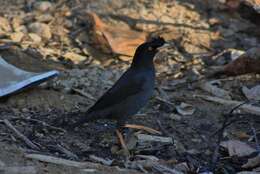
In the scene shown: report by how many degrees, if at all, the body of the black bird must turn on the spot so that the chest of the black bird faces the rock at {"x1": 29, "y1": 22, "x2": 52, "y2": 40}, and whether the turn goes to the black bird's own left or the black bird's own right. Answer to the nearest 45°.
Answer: approximately 135° to the black bird's own left

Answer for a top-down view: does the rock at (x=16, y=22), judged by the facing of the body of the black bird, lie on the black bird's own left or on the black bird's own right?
on the black bird's own left

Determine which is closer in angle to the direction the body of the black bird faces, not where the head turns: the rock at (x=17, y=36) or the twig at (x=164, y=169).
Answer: the twig

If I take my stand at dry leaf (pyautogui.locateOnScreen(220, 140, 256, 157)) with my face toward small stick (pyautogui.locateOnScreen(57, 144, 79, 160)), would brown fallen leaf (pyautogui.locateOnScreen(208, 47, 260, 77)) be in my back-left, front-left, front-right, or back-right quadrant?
back-right

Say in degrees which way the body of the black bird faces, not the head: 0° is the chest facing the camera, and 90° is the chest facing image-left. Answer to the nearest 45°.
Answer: approximately 270°

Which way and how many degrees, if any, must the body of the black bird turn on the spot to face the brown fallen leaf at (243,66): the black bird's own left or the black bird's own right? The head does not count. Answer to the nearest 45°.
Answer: approximately 45° to the black bird's own left

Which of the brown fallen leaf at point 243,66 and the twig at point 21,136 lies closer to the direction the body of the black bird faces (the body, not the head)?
the brown fallen leaf

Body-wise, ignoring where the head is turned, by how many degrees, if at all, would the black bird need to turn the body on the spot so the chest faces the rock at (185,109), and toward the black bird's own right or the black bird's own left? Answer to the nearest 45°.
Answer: approximately 45° to the black bird's own left

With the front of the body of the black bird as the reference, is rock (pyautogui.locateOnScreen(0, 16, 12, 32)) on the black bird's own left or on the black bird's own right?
on the black bird's own left

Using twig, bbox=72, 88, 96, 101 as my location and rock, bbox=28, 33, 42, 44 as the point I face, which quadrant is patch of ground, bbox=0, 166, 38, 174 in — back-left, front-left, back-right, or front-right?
back-left

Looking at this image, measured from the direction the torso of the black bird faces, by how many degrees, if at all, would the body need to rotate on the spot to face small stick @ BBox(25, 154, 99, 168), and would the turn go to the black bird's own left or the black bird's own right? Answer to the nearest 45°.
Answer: approximately 135° to the black bird's own right
